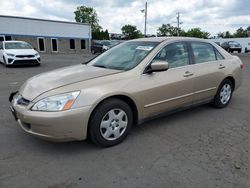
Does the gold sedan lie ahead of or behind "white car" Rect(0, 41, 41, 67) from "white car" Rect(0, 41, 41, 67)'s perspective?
ahead

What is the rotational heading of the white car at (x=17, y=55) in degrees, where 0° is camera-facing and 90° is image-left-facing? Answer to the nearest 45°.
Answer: approximately 315°

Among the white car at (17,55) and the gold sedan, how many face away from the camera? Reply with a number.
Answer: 0

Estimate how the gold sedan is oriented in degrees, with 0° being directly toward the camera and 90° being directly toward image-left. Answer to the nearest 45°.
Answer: approximately 45°

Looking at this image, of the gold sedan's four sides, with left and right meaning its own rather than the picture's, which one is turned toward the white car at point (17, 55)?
right
